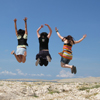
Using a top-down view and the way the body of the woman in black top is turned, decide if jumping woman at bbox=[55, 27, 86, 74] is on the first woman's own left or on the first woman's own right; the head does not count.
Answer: on the first woman's own right

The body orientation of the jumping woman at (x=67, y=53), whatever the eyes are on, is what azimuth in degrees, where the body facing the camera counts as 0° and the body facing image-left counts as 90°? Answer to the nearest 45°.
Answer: approximately 135°

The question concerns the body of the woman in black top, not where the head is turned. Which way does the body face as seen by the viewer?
away from the camera

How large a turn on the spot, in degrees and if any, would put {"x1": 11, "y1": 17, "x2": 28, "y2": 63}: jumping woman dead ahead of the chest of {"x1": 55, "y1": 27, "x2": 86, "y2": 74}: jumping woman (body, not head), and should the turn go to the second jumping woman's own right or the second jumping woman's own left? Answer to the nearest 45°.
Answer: approximately 45° to the second jumping woman's own left

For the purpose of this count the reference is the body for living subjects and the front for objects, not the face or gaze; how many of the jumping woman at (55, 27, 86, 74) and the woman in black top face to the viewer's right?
0

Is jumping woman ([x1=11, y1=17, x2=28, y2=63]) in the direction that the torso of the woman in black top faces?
no
